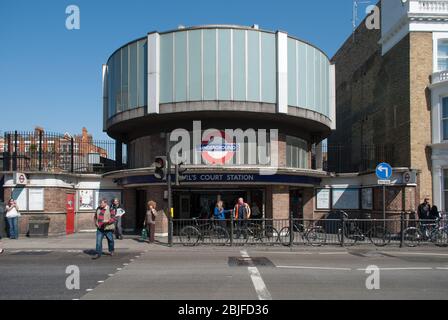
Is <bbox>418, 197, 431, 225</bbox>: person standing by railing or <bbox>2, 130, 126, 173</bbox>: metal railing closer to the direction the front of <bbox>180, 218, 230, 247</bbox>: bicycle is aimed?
the metal railing

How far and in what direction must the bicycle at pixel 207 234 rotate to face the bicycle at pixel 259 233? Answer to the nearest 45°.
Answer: approximately 180°

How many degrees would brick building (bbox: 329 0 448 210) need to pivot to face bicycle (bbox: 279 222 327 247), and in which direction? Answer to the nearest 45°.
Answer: approximately 90° to its right

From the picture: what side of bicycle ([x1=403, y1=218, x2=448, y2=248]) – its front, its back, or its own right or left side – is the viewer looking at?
right

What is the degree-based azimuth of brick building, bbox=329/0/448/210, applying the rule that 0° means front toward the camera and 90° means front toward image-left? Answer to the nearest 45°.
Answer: approximately 315°

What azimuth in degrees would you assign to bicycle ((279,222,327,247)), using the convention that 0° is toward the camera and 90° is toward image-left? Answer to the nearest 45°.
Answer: approximately 90°

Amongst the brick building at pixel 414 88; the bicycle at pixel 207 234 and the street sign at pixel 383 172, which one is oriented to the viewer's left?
the bicycle

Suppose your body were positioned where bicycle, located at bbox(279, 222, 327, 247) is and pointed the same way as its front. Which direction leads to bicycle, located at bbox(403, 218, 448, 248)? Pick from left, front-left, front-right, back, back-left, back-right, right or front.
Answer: back

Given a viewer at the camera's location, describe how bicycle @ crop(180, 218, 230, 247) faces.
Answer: facing to the left of the viewer

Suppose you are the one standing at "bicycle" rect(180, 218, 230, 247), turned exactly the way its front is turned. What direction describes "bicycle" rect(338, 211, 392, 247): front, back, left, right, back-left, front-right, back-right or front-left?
back

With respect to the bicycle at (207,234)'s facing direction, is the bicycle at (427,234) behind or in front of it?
behind
